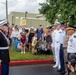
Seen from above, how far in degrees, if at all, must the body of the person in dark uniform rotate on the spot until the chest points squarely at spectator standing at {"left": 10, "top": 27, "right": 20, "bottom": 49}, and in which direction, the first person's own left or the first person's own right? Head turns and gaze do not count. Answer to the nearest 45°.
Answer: approximately 90° to the first person's own left

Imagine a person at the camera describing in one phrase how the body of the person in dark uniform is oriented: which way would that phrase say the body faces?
to the viewer's right

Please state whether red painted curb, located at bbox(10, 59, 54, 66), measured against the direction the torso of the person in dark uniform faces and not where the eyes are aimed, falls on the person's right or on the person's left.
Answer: on the person's left

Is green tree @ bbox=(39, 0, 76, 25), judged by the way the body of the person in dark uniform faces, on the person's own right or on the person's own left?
on the person's own left
